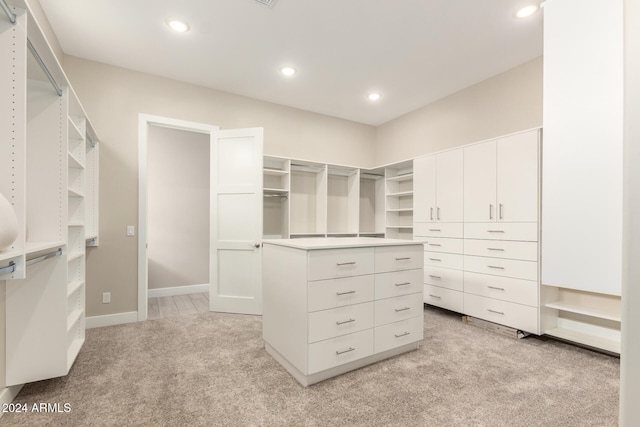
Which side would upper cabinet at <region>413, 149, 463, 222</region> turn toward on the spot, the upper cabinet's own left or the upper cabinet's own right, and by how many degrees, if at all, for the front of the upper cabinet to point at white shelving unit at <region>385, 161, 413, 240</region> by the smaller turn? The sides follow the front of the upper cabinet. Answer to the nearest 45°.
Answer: approximately 90° to the upper cabinet's own right

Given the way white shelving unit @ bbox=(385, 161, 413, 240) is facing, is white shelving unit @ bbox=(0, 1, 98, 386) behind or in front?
in front

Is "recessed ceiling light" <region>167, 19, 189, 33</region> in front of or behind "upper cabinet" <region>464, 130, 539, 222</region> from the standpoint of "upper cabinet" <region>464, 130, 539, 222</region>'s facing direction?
in front

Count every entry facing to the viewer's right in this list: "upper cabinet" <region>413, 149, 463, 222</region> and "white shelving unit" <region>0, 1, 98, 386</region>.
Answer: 1

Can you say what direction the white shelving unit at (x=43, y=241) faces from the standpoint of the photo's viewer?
facing to the right of the viewer

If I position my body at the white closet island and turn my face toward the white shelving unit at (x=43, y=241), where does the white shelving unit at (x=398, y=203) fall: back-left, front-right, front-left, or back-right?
back-right

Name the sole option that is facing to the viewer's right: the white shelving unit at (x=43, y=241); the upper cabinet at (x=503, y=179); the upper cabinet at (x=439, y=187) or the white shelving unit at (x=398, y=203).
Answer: the white shelving unit at (x=43, y=241)

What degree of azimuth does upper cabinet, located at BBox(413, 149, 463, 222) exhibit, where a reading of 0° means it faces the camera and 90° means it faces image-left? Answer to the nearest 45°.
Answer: approximately 45°

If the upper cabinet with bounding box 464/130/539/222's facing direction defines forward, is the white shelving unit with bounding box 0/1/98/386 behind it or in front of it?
in front

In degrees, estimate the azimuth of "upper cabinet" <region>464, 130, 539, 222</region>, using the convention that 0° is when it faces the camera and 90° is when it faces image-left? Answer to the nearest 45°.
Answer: approximately 45°

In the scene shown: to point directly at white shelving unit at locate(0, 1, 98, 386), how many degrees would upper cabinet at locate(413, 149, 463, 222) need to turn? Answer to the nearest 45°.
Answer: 0° — it already faces it
